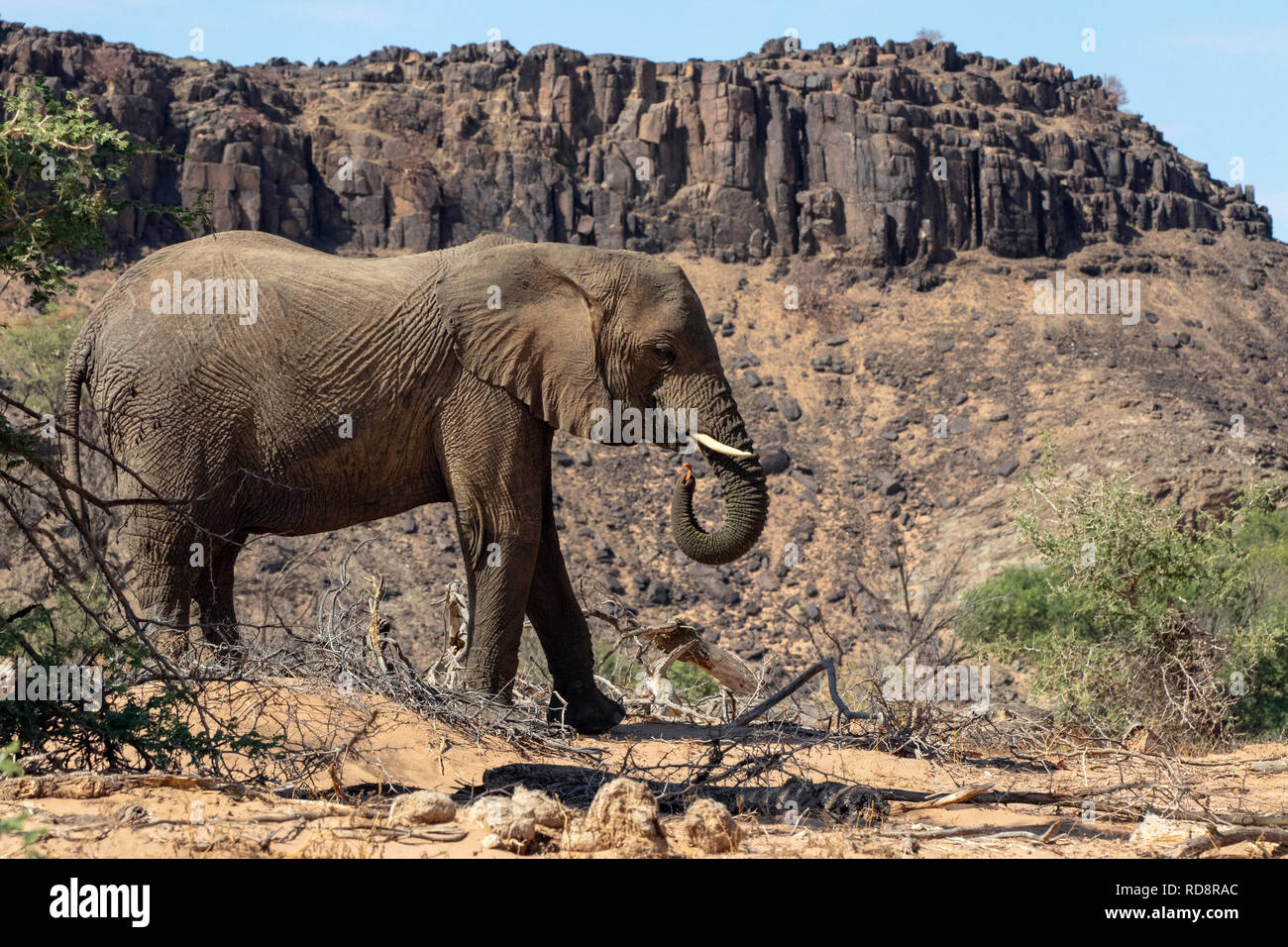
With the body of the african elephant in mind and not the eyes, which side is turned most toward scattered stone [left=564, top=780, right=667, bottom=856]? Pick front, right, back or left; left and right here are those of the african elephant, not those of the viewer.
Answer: right

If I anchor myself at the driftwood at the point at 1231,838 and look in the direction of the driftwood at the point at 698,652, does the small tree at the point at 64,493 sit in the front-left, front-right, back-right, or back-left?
front-left

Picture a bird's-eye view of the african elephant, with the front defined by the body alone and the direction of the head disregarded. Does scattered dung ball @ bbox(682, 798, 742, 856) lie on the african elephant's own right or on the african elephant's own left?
on the african elephant's own right

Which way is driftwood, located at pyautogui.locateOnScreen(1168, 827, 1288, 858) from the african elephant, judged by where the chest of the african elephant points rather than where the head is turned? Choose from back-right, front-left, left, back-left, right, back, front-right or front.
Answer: front-right

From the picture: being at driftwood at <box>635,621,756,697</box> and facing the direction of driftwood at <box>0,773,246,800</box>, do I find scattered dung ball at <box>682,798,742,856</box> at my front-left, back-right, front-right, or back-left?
front-left

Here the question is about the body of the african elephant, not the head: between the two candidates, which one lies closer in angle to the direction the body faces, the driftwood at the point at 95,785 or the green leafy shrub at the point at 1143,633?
the green leafy shrub

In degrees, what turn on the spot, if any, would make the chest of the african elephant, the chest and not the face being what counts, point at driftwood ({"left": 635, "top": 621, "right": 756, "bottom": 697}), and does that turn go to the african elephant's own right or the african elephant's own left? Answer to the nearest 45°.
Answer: approximately 45° to the african elephant's own left

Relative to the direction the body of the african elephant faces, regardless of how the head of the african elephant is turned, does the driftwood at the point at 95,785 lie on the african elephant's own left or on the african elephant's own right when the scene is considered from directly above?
on the african elephant's own right

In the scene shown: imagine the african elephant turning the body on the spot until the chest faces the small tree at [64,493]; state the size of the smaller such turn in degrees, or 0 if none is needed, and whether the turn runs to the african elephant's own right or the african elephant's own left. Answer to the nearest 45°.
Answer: approximately 135° to the african elephant's own right

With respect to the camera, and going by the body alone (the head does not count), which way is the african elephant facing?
to the viewer's right

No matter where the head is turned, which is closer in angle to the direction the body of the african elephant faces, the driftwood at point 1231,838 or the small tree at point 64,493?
the driftwood

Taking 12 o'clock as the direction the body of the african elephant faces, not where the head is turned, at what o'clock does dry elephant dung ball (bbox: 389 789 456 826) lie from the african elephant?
The dry elephant dung ball is roughly at 3 o'clock from the african elephant.
